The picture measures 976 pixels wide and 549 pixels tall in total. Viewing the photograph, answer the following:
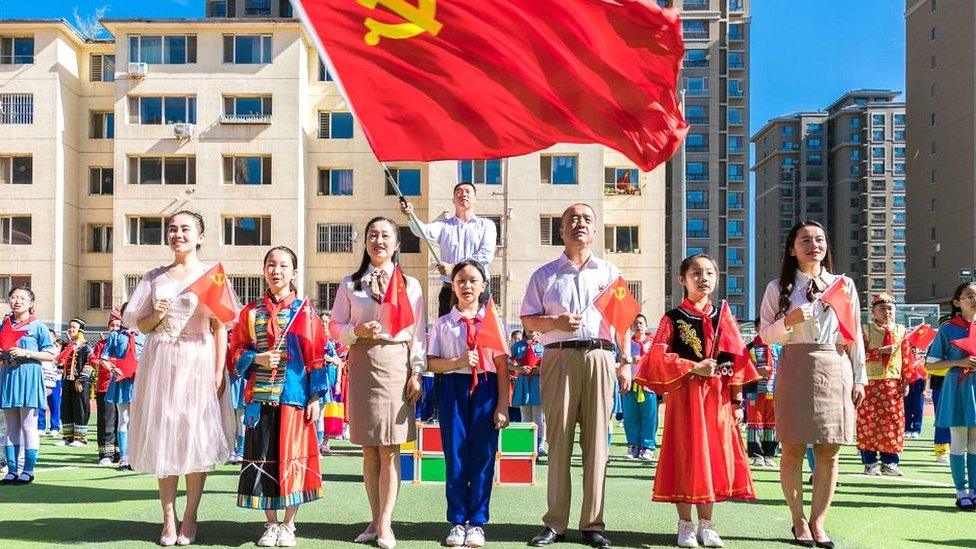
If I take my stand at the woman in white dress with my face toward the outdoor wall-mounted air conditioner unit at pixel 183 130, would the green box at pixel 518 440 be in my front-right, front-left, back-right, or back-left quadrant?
front-right

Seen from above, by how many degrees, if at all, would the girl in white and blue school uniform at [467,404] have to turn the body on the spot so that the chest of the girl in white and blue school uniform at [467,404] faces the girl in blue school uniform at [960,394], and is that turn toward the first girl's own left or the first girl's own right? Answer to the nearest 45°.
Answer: approximately 135° to the first girl's own left

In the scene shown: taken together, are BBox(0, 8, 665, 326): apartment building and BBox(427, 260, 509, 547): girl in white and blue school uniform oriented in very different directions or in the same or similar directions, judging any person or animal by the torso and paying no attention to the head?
same or similar directions

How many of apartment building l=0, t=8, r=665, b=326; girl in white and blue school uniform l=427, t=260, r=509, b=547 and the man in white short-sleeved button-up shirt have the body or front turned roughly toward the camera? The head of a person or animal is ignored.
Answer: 3

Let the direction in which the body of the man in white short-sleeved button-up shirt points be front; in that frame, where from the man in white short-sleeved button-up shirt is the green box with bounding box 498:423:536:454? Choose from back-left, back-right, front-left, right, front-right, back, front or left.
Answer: back

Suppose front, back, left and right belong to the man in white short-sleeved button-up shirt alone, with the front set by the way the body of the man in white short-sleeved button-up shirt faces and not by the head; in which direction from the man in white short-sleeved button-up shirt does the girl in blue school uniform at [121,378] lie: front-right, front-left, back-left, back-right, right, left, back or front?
back-right

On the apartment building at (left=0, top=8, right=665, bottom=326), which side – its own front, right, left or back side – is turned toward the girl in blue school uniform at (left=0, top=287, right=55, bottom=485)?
front

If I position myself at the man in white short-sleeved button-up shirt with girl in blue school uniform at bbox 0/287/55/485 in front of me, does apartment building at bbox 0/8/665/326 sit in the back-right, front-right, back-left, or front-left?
front-right

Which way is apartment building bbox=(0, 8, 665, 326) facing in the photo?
toward the camera

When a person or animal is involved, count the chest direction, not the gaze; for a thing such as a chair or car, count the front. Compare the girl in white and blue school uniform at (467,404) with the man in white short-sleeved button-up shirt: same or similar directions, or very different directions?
same or similar directions

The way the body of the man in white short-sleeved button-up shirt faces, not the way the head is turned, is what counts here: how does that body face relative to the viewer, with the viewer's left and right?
facing the viewer

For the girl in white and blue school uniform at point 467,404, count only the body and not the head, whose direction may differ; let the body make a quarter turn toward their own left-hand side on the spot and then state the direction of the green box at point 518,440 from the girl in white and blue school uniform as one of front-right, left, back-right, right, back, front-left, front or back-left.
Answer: left

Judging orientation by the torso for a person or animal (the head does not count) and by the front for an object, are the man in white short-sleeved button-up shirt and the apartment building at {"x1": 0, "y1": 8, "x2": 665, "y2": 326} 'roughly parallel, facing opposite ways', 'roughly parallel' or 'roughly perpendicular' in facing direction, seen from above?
roughly parallel

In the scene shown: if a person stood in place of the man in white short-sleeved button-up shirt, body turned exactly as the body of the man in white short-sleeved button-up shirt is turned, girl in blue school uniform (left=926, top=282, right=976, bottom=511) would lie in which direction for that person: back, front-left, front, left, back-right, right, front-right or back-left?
back-left
